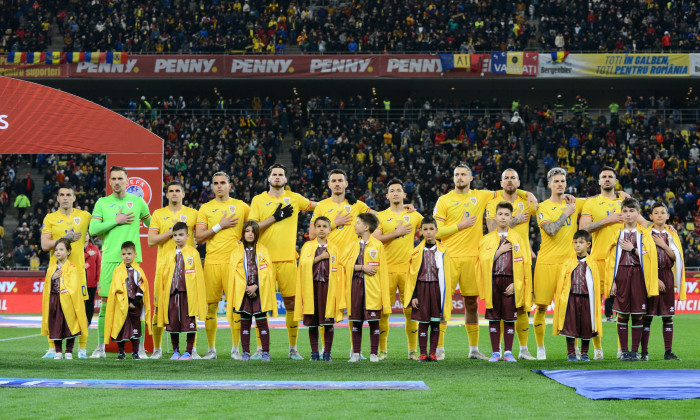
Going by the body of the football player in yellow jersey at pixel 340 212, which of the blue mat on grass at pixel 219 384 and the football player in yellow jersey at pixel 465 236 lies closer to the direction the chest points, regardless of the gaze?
the blue mat on grass

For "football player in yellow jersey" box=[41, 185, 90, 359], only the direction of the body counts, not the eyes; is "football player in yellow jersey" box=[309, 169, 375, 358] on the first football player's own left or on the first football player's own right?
on the first football player's own left

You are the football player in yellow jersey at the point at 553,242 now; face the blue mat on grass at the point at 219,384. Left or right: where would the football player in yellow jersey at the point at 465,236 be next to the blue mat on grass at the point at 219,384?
right

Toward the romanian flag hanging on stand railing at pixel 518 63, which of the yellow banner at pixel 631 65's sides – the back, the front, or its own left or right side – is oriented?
right

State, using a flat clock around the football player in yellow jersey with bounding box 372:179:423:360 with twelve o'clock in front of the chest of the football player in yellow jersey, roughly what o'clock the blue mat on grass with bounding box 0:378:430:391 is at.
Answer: The blue mat on grass is roughly at 1 o'clock from the football player in yellow jersey.

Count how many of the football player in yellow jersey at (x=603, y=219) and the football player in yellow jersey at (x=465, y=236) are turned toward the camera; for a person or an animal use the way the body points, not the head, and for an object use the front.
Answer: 2
